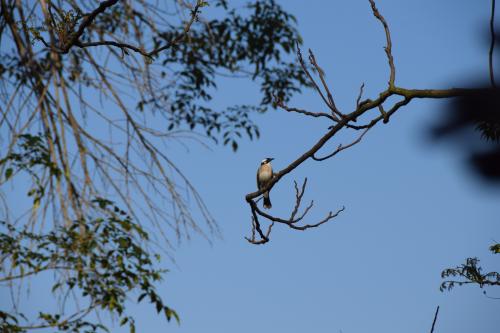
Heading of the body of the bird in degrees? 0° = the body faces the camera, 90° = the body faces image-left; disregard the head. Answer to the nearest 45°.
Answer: approximately 315°
